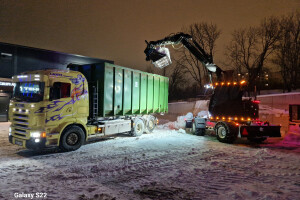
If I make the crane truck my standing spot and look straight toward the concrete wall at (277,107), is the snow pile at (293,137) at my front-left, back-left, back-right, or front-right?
front-right

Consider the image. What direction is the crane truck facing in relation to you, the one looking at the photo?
facing away from the viewer and to the left of the viewer

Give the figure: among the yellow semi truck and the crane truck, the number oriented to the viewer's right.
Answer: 0

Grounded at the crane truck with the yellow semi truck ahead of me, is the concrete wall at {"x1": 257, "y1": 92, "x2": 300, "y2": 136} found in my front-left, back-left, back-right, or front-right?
back-right

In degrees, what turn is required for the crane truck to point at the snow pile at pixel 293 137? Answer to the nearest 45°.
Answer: approximately 135° to its right

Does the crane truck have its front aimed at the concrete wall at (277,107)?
no

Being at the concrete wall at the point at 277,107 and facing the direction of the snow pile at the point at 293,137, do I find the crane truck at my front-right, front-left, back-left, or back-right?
front-right

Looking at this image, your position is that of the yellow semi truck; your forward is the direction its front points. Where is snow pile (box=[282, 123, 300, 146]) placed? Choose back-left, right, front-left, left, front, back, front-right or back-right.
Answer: back-left

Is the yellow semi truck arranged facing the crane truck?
no

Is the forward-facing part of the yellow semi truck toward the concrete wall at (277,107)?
no

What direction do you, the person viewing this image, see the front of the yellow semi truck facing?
facing the viewer and to the left of the viewer
